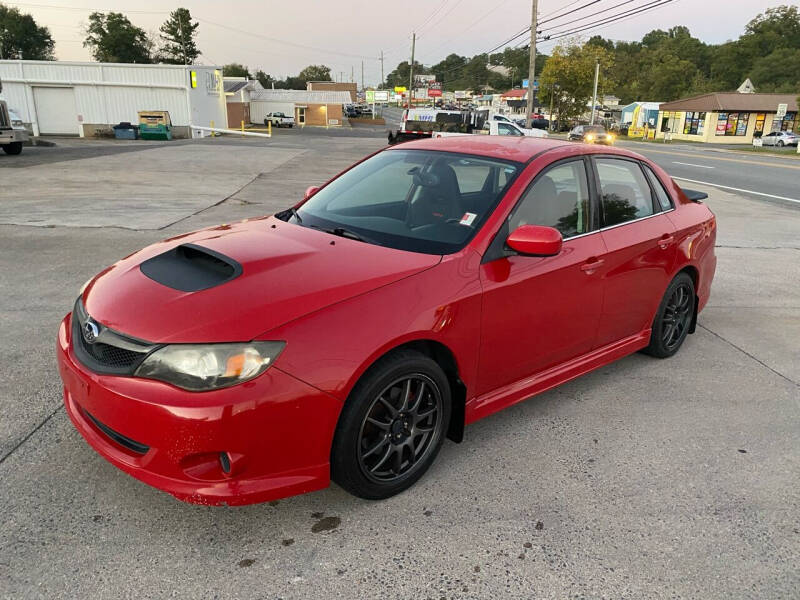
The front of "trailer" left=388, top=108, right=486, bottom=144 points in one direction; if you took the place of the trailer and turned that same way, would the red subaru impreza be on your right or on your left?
on your right

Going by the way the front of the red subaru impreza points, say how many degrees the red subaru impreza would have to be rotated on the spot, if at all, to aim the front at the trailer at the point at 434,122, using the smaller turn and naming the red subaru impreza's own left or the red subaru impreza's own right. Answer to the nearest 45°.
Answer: approximately 135° to the red subaru impreza's own right

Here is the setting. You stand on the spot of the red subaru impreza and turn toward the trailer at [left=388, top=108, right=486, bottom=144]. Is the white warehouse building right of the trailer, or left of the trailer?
left

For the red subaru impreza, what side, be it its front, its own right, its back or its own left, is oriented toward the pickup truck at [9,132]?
right

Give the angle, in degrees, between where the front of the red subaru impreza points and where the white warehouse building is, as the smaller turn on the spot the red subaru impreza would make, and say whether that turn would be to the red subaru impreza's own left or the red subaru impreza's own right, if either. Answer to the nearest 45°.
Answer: approximately 90° to the red subaru impreza's own right

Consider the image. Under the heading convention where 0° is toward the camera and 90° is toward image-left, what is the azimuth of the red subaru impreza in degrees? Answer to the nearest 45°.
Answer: approximately 45°
